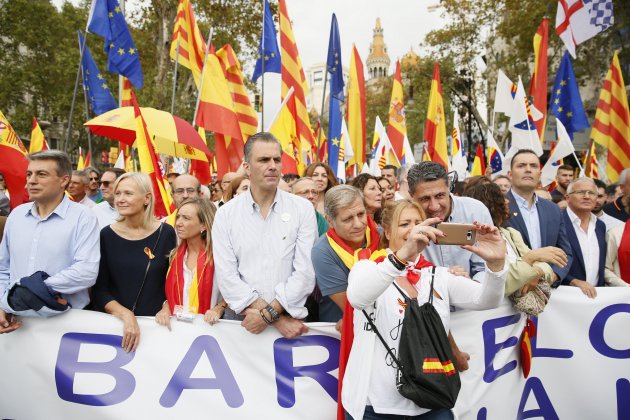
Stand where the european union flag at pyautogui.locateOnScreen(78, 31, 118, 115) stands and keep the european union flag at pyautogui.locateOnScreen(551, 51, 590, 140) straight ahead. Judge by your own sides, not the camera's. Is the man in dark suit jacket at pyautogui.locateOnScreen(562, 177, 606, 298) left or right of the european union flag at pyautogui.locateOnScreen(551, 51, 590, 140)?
right

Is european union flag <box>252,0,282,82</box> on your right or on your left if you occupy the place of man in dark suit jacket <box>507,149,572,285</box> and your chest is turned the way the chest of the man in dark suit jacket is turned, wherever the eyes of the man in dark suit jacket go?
on your right

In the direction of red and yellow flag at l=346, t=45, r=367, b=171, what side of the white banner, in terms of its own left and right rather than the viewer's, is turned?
back

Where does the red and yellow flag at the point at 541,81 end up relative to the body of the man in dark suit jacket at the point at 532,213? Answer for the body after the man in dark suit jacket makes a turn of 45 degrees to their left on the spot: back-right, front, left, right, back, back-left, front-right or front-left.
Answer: back-left

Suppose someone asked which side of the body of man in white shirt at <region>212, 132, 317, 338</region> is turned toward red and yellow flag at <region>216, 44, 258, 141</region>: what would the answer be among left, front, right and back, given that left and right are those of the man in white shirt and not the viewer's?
back

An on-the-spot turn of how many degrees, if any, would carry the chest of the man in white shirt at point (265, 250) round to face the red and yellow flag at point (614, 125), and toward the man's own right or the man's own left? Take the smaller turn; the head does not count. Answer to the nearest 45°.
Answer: approximately 135° to the man's own left

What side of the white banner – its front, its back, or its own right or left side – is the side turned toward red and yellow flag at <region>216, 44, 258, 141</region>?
back

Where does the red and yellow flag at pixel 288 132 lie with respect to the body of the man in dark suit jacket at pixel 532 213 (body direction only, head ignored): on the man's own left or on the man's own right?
on the man's own right

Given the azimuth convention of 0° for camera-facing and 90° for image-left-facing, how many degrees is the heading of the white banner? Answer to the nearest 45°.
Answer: approximately 0°
